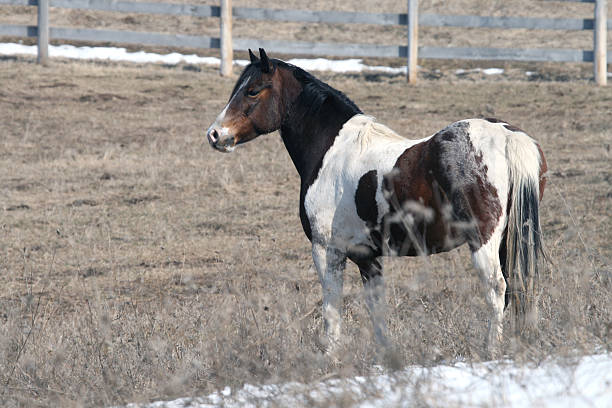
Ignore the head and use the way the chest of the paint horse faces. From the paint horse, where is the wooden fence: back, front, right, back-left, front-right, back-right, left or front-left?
front-right

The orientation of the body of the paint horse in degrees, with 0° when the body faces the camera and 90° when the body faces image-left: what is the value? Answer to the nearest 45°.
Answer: approximately 135°
